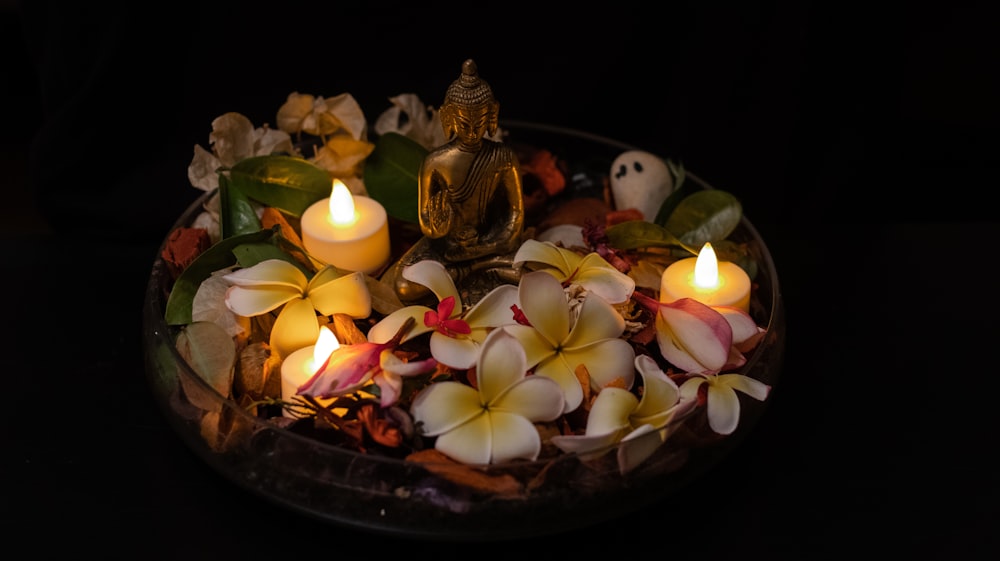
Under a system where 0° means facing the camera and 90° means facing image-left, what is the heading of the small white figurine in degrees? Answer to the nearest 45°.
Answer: approximately 45°

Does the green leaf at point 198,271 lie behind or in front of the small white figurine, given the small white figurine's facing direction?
in front

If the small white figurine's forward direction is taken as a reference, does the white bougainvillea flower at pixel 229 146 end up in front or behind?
in front
